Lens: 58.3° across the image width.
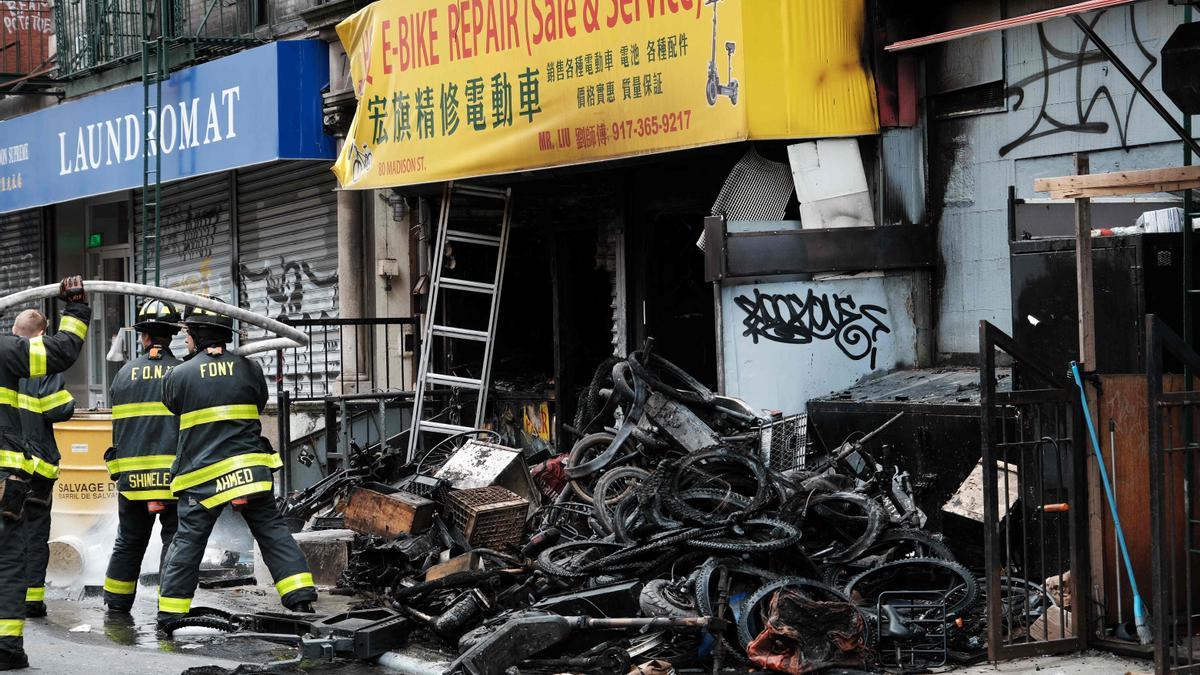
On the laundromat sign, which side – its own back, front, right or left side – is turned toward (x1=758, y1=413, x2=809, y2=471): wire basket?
left

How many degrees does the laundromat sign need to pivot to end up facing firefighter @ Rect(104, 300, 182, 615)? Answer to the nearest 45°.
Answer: approximately 45° to its left

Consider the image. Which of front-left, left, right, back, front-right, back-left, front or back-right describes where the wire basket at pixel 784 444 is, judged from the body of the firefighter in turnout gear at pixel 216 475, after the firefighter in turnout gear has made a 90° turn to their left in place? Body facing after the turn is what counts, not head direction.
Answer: back

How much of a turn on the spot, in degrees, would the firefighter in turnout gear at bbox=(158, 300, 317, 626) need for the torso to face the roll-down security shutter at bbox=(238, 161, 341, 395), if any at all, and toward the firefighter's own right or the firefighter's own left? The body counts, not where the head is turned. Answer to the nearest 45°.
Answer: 0° — they already face it

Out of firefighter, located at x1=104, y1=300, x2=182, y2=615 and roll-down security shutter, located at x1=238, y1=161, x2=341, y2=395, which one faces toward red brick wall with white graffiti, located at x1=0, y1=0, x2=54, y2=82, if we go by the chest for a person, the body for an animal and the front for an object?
the firefighter

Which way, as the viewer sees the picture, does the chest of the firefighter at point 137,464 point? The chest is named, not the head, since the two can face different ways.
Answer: away from the camera

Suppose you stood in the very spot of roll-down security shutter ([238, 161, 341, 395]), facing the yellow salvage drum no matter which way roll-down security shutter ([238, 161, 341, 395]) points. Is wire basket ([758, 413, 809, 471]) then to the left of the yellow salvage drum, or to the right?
left

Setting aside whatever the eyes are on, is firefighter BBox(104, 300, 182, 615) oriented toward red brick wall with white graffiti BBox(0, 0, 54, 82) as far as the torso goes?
yes

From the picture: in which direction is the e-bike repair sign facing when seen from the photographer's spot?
facing the viewer and to the left of the viewer

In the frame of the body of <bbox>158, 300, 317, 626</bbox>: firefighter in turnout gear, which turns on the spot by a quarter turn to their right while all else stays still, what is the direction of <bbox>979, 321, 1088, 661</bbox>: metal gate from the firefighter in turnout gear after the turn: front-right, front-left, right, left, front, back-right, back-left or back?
front-right

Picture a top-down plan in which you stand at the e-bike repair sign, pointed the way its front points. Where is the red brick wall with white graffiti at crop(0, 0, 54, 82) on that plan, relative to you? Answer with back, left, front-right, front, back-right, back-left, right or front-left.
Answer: right

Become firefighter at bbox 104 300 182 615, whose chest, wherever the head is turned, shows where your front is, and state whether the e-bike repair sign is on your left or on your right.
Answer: on your right

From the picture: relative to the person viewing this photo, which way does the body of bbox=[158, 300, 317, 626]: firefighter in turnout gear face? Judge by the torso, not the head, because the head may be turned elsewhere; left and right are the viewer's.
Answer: facing away from the viewer

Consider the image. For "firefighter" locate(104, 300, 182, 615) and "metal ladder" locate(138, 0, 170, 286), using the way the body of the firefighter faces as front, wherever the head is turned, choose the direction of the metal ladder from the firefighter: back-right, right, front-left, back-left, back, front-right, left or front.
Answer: front

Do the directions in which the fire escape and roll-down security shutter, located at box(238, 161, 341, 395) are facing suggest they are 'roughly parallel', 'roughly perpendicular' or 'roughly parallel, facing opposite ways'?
roughly parallel

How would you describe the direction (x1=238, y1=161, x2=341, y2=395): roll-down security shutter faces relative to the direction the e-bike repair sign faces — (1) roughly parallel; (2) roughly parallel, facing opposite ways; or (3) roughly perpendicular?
roughly parallel

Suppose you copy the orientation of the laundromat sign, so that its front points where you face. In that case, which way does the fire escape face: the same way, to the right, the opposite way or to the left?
the same way

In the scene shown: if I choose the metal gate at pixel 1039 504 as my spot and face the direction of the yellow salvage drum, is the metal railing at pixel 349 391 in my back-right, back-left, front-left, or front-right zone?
front-right

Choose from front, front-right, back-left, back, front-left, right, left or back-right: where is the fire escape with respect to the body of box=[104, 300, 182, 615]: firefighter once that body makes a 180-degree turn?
back

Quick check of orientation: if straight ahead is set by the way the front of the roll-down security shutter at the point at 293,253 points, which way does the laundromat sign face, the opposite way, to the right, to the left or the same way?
the same way
